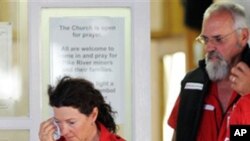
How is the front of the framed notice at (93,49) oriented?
toward the camera

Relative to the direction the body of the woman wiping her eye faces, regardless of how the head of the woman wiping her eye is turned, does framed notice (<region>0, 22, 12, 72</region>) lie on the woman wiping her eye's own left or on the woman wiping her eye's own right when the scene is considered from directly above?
on the woman wiping her eye's own right

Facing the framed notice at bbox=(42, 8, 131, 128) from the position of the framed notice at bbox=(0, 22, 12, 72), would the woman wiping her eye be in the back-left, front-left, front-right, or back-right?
front-right

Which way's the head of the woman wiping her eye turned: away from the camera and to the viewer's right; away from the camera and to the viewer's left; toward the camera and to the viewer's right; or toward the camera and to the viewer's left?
toward the camera and to the viewer's left

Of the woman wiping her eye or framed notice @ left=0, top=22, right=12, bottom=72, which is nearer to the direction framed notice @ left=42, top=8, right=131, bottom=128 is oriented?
the woman wiping her eye

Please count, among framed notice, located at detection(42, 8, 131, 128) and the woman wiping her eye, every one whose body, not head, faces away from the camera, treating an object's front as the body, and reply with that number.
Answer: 0

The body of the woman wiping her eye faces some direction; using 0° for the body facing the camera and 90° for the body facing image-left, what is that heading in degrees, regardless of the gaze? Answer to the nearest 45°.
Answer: approximately 45°

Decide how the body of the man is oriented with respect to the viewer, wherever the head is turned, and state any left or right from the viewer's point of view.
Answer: facing the viewer and to the left of the viewer
